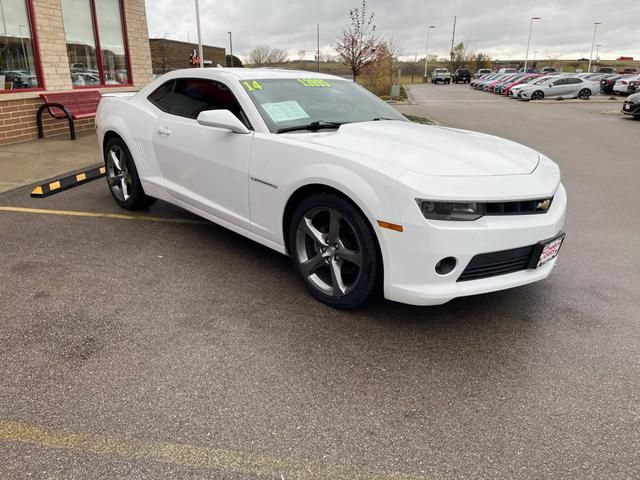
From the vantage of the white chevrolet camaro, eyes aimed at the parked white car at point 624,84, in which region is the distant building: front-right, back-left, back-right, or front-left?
front-left

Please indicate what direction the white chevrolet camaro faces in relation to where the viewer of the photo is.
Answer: facing the viewer and to the right of the viewer

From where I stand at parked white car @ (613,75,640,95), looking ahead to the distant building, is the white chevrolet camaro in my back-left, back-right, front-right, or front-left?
front-left

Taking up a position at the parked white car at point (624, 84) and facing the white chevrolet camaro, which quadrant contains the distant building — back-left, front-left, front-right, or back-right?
front-right

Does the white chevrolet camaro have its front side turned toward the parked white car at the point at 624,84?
no

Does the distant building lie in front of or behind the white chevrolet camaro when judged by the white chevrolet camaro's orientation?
behind

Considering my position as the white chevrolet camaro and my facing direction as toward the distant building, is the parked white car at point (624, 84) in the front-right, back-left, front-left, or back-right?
front-right

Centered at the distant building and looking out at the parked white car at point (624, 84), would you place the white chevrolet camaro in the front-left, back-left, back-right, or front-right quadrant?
front-right
